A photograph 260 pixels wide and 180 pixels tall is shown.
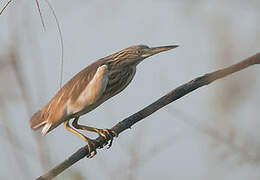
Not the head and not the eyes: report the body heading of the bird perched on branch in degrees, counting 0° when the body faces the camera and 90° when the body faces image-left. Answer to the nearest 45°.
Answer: approximately 270°
